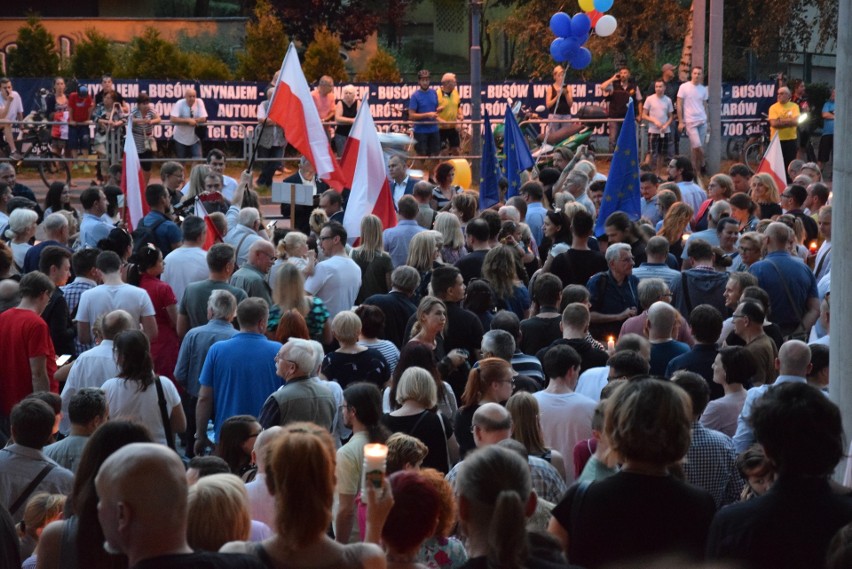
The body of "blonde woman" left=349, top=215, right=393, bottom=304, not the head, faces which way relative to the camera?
away from the camera

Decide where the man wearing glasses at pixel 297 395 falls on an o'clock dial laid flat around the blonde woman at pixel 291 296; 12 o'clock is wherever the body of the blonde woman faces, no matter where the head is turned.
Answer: The man wearing glasses is roughly at 6 o'clock from the blonde woman.

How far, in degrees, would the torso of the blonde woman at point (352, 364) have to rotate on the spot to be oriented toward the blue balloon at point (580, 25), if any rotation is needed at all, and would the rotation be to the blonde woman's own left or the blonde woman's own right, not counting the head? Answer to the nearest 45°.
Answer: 0° — they already face it

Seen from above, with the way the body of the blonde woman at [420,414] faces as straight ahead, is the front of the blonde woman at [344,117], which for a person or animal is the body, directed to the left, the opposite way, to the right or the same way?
the opposite way

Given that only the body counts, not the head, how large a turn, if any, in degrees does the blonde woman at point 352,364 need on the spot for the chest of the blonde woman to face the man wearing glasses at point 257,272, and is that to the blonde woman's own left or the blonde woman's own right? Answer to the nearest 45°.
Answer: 0° — they already face them

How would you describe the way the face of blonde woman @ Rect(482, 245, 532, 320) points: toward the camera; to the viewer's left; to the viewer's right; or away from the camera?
away from the camera

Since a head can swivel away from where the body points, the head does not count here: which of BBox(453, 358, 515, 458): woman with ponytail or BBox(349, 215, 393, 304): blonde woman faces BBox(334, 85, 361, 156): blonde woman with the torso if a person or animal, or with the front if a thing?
BBox(349, 215, 393, 304): blonde woman

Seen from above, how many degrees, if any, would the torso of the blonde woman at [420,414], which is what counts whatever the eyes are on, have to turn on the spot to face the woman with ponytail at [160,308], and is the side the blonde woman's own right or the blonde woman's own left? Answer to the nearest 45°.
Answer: approximately 45° to the blonde woman's own left

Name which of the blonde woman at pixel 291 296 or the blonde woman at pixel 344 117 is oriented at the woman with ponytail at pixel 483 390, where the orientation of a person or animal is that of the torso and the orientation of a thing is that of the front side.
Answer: the blonde woman at pixel 344 117

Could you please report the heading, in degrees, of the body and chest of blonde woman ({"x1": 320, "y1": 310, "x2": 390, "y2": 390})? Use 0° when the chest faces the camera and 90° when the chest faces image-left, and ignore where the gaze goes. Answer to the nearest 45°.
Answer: approximately 180°

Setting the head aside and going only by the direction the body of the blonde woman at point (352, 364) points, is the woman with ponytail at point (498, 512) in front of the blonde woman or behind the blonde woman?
behind

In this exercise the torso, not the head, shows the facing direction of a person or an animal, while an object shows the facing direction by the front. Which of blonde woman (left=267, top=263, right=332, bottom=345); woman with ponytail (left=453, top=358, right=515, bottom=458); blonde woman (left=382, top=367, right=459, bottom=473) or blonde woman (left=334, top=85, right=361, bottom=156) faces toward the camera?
blonde woman (left=334, top=85, right=361, bottom=156)

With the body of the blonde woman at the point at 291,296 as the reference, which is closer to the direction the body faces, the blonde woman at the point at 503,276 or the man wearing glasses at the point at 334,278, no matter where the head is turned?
the man wearing glasses

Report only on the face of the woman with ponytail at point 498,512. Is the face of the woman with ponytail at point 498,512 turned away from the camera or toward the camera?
away from the camera
